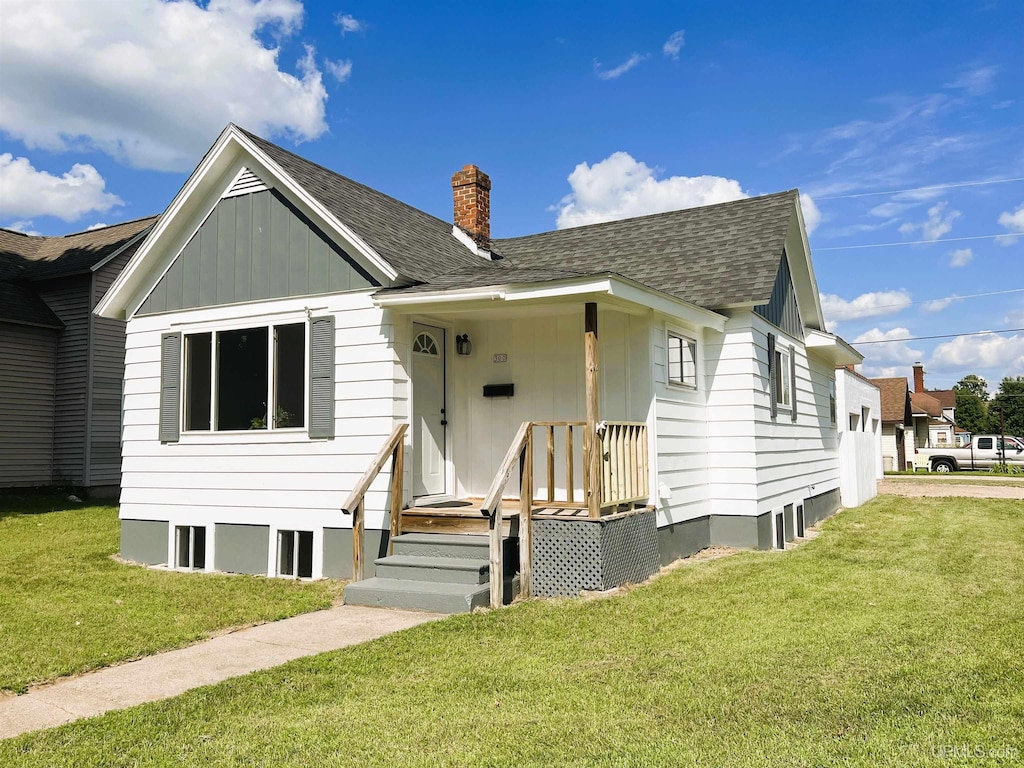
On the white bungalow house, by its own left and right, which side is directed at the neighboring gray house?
right

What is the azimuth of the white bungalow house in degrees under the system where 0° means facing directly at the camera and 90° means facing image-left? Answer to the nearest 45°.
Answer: approximately 45°

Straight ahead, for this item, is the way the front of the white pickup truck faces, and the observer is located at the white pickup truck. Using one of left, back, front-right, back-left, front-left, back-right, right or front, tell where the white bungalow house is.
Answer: right

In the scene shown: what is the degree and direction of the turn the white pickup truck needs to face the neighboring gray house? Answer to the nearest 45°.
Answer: approximately 135° to its right

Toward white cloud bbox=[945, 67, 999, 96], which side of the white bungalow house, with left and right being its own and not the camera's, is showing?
back

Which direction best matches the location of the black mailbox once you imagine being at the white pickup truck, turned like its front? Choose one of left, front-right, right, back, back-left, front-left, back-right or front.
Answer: right

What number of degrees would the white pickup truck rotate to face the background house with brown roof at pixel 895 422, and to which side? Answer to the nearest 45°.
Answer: approximately 180°

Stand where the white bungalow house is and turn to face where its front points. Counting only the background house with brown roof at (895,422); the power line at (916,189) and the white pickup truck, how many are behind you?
3

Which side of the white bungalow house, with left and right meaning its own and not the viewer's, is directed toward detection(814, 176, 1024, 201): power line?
back

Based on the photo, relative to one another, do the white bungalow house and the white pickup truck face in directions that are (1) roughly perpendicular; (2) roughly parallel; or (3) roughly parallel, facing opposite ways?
roughly perpendicular

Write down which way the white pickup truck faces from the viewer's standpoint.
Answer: facing to the right of the viewer
